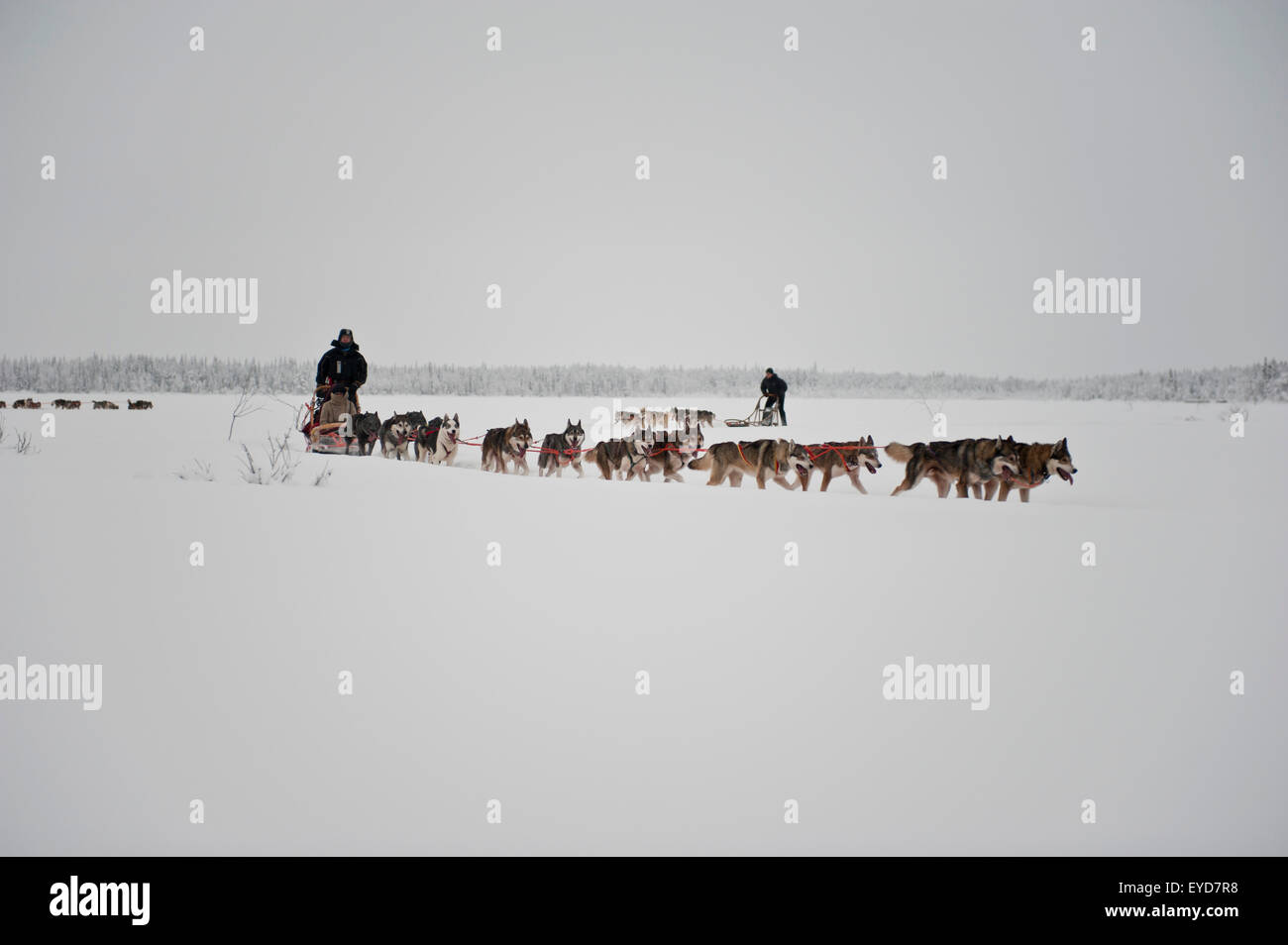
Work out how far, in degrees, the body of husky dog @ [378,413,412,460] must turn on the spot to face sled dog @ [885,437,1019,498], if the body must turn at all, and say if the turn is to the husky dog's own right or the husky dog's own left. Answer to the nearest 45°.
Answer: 0° — it already faces it

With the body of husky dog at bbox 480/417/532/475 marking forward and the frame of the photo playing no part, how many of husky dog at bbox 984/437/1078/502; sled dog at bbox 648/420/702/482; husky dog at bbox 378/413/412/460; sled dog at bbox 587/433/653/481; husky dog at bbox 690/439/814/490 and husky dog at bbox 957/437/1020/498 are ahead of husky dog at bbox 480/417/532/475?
5

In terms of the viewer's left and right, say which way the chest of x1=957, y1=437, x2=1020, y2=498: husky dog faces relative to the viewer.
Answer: facing to the right of the viewer

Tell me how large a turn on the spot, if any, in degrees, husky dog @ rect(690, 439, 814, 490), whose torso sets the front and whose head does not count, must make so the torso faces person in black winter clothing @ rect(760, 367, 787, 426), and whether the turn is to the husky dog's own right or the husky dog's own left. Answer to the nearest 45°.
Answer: approximately 90° to the husky dog's own left

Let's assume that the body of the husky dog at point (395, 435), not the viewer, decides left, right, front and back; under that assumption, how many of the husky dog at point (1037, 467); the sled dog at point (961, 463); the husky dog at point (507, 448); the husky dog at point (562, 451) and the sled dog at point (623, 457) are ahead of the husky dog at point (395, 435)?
5

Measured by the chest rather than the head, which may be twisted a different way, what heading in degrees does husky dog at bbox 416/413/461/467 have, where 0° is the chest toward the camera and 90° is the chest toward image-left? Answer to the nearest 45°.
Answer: approximately 315°

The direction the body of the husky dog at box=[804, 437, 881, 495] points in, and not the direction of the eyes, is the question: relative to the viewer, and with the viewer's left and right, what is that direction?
facing to the right of the viewer

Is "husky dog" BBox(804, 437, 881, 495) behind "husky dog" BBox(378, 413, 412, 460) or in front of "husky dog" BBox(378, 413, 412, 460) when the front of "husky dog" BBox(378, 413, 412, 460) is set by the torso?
in front

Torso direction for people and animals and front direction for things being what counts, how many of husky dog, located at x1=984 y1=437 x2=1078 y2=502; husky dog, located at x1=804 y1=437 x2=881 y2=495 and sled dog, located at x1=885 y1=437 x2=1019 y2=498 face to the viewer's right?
3

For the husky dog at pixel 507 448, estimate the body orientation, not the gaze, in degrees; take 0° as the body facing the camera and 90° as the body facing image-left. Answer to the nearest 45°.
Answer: approximately 315°

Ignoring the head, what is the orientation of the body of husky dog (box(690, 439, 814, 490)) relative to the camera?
to the viewer's right

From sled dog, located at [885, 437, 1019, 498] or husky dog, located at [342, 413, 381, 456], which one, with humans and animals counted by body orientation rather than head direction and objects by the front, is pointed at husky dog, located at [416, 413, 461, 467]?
husky dog, located at [342, 413, 381, 456]
